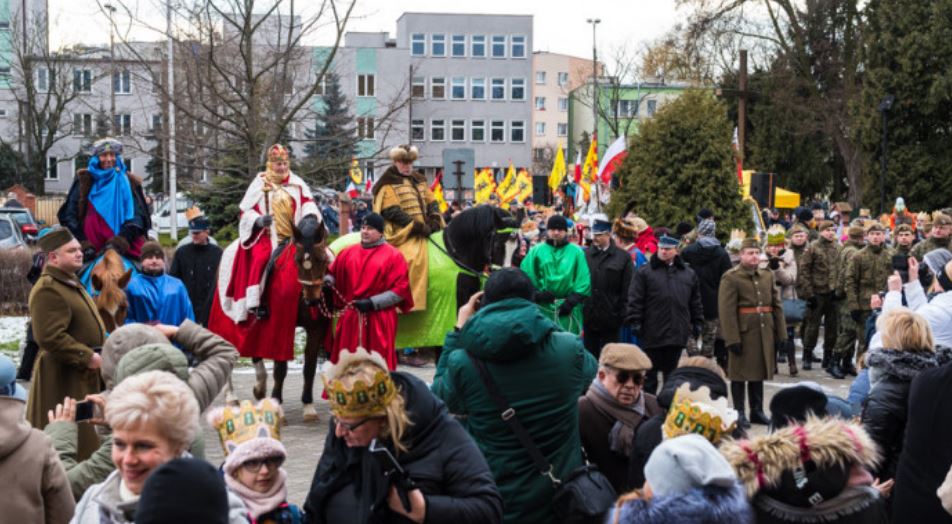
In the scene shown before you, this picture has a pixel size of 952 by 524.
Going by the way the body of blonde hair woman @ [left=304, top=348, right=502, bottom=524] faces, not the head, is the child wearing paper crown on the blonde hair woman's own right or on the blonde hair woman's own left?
on the blonde hair woman's own right

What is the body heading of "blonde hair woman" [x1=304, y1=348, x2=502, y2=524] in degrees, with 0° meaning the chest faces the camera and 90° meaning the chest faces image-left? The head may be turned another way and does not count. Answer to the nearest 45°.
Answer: approximately 45°

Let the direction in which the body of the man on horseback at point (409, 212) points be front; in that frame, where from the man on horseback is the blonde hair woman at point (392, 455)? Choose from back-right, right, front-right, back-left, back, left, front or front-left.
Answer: front-right

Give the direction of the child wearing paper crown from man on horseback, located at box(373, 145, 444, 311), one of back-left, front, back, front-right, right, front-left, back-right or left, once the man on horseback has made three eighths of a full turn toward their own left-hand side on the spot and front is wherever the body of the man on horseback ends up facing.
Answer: back

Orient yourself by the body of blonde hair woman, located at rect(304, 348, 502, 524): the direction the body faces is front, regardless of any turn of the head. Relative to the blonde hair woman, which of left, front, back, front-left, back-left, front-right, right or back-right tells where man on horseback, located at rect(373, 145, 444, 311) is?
back-right

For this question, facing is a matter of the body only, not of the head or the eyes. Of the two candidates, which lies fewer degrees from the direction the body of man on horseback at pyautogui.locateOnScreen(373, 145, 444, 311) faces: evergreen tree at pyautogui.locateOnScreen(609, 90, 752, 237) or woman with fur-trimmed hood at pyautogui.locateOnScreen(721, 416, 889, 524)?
the woman with fur-trimmed hood

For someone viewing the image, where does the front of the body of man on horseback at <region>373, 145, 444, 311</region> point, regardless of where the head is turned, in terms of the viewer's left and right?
facing the viewer and to the right of the viewer

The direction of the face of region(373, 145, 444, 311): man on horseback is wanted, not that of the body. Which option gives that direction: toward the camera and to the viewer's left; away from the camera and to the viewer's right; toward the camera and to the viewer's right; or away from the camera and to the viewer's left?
toward the camera and to the viewer's right

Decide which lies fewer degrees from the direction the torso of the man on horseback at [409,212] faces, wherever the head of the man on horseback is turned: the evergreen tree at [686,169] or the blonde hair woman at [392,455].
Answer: the blonde hair woman
